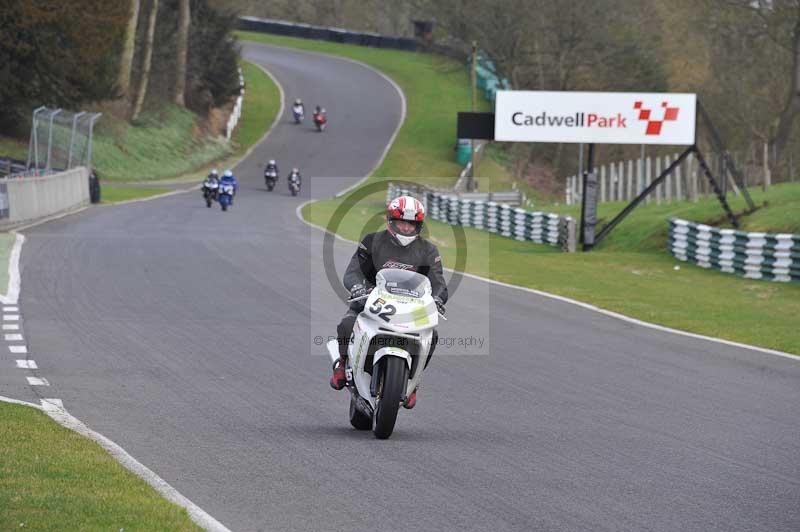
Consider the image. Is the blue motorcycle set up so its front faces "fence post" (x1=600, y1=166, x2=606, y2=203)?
no

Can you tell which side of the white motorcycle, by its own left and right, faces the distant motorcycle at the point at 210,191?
back

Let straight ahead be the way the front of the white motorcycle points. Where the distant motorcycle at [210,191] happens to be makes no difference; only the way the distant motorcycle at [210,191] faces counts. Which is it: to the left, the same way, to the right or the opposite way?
the same way

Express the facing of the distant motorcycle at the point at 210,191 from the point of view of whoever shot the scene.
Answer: facing the viewer

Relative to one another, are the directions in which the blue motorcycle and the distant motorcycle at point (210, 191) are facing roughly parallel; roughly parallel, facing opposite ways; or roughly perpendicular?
roughly parallel

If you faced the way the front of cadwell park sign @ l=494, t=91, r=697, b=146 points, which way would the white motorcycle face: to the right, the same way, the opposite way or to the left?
the same way

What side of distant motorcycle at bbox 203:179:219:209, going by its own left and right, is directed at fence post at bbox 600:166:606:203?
left

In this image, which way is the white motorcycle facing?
toward the camera

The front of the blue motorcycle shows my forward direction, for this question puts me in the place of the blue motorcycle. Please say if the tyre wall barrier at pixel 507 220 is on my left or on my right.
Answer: on my left

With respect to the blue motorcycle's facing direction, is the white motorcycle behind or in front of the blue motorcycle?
in front

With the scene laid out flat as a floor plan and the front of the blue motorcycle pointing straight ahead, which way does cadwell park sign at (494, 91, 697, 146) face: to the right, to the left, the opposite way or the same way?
the same way

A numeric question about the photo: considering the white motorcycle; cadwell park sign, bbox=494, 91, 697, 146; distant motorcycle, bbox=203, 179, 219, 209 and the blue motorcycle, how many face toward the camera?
4

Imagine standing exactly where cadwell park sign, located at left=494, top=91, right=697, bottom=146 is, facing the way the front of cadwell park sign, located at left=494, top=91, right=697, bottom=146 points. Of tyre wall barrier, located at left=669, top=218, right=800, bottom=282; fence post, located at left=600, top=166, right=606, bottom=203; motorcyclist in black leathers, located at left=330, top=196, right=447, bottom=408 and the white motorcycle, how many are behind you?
1

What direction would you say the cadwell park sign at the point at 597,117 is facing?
toward the camera

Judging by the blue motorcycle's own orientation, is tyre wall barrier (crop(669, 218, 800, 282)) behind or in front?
in front

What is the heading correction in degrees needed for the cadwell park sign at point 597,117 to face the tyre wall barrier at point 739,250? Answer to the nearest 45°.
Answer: approximately 45° to its left
